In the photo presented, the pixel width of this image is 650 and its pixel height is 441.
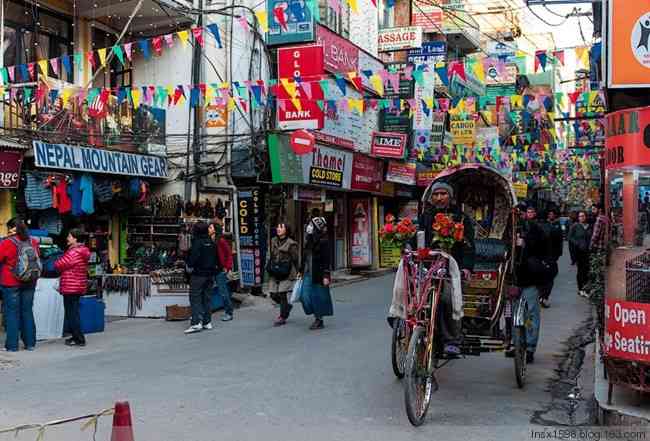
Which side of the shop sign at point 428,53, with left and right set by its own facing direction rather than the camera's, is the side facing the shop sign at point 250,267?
front

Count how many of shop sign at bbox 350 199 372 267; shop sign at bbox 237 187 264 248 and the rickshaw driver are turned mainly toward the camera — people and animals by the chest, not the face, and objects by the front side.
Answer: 3

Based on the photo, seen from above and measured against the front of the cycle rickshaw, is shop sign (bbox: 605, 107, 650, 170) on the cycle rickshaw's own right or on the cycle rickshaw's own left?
on the cycle rickshaw's own left

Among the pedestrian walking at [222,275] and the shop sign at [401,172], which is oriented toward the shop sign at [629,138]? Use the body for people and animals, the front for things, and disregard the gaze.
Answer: the shop sign at [401,172]

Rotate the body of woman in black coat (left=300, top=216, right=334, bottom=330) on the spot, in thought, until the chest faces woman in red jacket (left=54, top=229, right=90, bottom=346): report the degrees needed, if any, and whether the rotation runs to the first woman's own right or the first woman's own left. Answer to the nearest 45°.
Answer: approximately 45° to the first woman's own right

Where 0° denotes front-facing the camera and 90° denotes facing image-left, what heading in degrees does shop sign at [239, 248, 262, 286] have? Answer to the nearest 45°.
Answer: approximately 0°

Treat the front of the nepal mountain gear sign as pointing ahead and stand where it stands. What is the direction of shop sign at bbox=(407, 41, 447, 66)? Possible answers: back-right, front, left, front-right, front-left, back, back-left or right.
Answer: left
